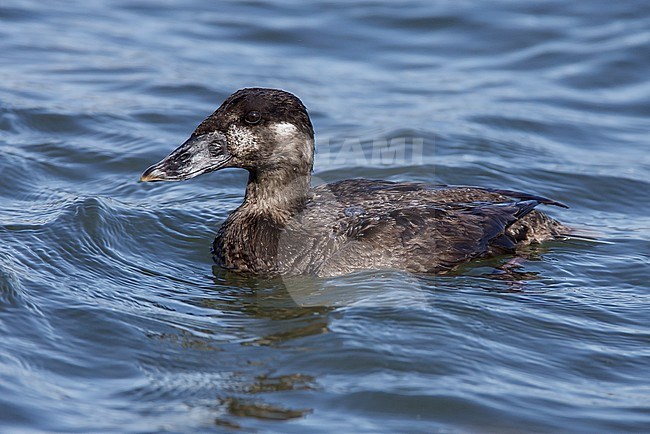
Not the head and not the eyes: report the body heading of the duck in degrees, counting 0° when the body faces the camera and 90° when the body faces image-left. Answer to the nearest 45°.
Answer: approximately 90°
